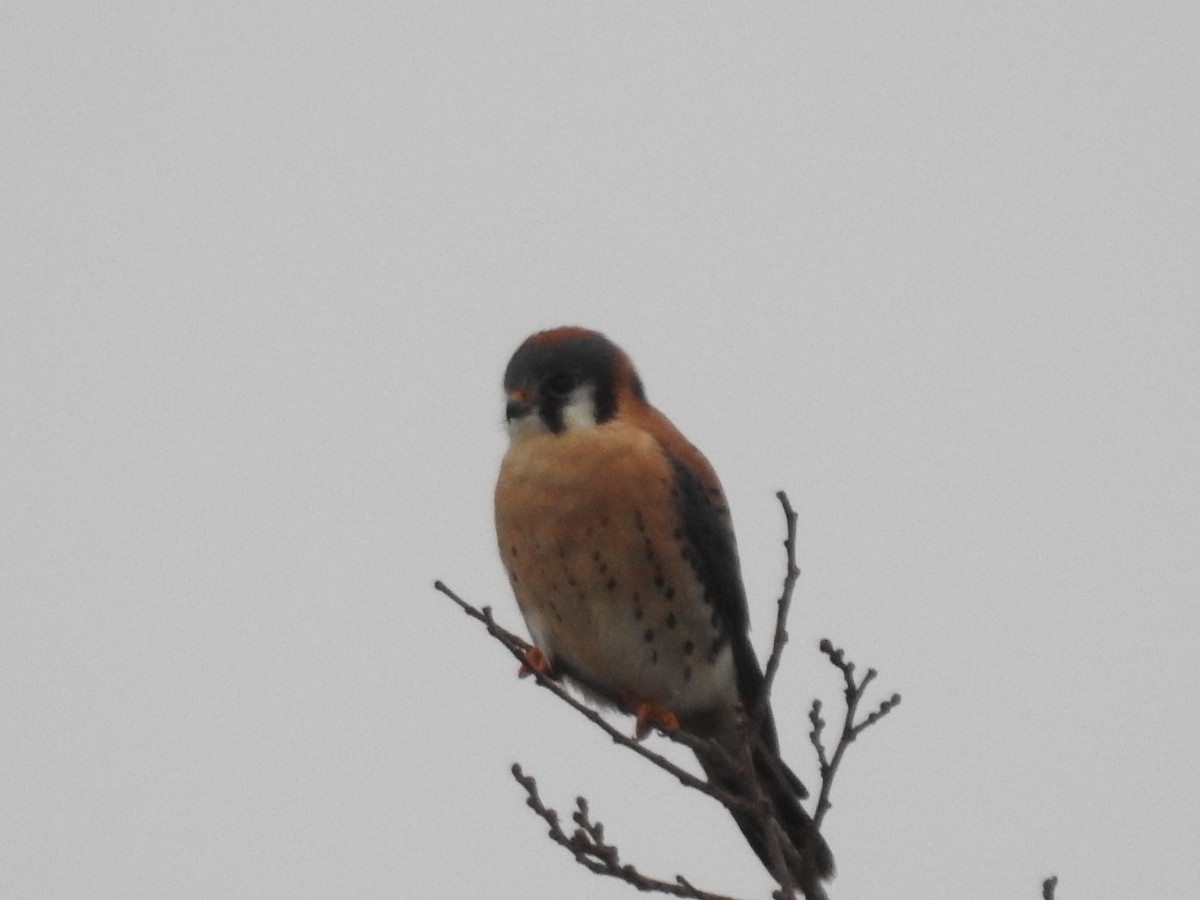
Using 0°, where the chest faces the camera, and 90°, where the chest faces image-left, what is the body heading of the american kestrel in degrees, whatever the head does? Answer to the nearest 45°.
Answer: approximately 45°

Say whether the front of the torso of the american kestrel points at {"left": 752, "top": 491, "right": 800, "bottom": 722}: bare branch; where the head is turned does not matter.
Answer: no

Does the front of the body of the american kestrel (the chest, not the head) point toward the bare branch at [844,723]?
no
